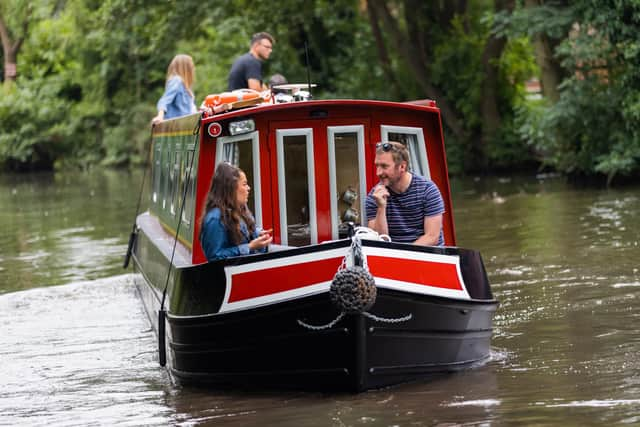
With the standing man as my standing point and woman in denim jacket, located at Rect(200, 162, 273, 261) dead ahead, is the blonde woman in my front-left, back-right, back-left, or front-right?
front-right

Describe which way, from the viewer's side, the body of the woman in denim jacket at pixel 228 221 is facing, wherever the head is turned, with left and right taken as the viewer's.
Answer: facing to the right of the viewer

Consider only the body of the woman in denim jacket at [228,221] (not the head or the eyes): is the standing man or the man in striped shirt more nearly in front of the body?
the man in striped shirt

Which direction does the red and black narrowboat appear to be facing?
toward the camera

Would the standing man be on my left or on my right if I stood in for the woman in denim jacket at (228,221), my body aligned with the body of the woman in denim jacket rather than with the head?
on my left

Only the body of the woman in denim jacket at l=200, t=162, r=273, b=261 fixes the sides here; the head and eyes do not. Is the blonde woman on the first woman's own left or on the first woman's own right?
on the first woman's own left

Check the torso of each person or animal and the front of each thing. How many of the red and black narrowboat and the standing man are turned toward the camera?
1

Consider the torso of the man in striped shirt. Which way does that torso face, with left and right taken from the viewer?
facing the viewer and to the left of the viewer

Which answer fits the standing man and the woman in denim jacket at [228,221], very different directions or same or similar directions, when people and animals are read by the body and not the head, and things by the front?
same or similar directions

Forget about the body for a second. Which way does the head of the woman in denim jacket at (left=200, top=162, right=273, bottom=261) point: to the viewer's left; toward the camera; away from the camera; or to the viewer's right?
to the viewer's right

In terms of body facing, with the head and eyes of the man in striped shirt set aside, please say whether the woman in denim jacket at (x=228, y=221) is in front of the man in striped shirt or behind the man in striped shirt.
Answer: in front
